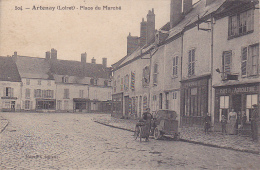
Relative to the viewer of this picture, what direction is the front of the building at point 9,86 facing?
facing the viewer

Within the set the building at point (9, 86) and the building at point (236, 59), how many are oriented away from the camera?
0

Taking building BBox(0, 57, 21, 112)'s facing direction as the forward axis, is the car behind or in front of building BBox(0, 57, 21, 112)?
in front
